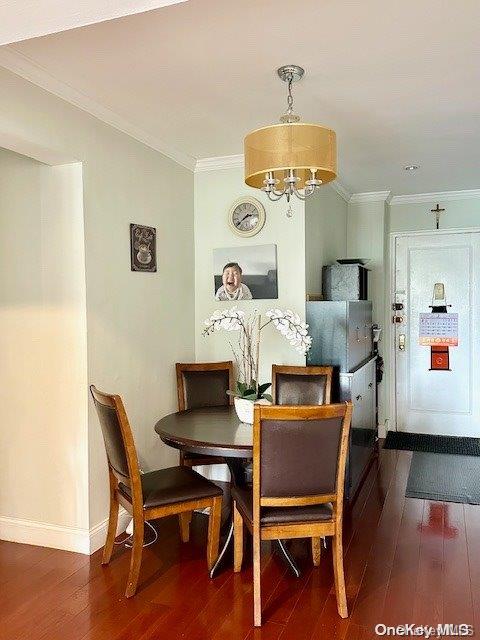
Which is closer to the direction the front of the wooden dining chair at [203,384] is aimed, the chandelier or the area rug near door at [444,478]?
the chandelier

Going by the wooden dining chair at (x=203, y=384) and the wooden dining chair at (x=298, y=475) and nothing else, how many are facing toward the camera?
1

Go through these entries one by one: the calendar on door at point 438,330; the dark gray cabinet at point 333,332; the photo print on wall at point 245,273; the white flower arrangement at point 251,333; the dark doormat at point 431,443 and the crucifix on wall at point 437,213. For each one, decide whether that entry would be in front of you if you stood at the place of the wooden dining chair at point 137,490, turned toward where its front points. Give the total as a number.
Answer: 6

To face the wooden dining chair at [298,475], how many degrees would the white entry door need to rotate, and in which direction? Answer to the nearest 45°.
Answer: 0° — it already faces it

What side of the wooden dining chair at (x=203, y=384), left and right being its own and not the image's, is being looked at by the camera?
front

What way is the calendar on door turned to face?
toward the camera

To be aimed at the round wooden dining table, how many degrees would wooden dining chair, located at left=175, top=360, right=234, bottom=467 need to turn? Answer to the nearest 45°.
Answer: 0° — it already faces it

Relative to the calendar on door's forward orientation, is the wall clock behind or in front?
in front

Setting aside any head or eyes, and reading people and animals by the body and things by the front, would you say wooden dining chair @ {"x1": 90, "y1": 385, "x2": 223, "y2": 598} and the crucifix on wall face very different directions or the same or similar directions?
very different directions

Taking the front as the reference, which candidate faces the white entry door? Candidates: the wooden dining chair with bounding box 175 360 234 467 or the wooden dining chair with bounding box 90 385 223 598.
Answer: the wooden dining chair with bounding box 90 385 223 598

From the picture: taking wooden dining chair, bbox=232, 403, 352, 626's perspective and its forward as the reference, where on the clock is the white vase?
The white vase is roughly at 11 o'clock from the wooden dining chair.

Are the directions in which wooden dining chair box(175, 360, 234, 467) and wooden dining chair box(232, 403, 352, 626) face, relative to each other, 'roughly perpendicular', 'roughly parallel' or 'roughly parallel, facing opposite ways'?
roughly parallel, facing opposite ways

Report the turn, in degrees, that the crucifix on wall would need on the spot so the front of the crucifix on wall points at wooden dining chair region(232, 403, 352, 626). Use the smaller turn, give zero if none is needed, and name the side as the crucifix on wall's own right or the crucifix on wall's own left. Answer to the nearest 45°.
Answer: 0° — it already faces it

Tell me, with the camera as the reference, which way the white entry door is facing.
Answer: facing the viewer

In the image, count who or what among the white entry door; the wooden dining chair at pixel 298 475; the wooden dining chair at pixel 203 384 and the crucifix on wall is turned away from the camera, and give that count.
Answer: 1

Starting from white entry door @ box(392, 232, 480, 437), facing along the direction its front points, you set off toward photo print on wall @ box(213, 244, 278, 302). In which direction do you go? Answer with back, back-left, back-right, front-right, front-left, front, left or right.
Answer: front-right

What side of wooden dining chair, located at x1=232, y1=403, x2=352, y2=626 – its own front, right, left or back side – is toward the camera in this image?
back

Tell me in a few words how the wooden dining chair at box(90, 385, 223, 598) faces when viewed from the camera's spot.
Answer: facing away from the viewer and to the right of the viewer
